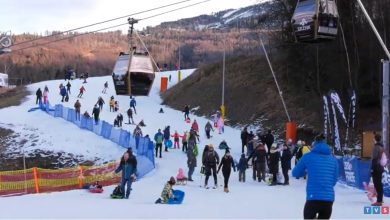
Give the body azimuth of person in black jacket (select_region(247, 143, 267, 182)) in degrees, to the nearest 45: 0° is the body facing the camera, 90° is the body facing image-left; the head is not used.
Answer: approximately 180°
